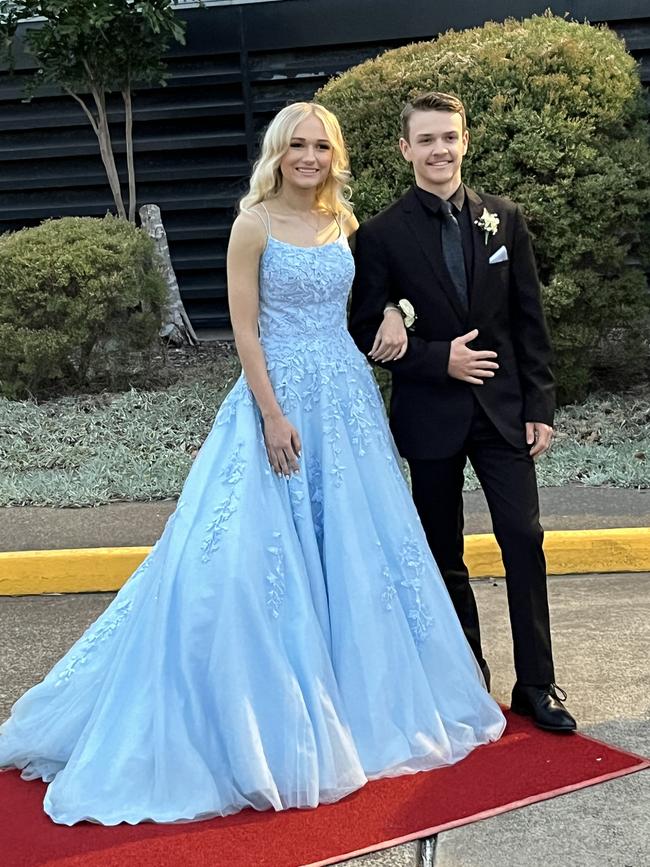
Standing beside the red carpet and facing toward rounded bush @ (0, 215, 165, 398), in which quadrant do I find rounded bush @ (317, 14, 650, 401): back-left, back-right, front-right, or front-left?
front-right

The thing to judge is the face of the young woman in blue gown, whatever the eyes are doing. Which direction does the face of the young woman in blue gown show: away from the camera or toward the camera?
toward the camera

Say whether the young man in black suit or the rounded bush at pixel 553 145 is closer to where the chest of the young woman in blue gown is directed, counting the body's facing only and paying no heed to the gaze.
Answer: the young man in black suit

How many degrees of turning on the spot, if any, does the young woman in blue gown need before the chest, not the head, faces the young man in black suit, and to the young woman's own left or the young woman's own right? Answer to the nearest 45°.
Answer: approximately 90° to the young woman's own left

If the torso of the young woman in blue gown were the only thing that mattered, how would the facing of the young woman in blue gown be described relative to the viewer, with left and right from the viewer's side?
facing the viewer and to the right of the viewer

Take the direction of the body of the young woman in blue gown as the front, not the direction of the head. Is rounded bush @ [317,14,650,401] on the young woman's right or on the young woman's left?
on the young woman's left

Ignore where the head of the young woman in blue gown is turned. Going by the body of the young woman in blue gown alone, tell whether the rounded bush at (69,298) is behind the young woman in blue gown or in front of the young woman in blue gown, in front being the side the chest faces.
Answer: behind

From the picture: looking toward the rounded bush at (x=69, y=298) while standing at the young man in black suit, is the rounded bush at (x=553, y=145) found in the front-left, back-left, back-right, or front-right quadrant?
front-right

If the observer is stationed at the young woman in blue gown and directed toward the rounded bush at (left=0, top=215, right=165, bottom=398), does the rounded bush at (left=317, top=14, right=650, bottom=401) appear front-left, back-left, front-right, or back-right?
front-right

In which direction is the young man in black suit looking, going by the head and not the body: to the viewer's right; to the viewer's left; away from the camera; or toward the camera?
toward the camera

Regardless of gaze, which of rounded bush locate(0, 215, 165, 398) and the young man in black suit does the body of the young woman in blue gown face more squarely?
the young man in black suit
